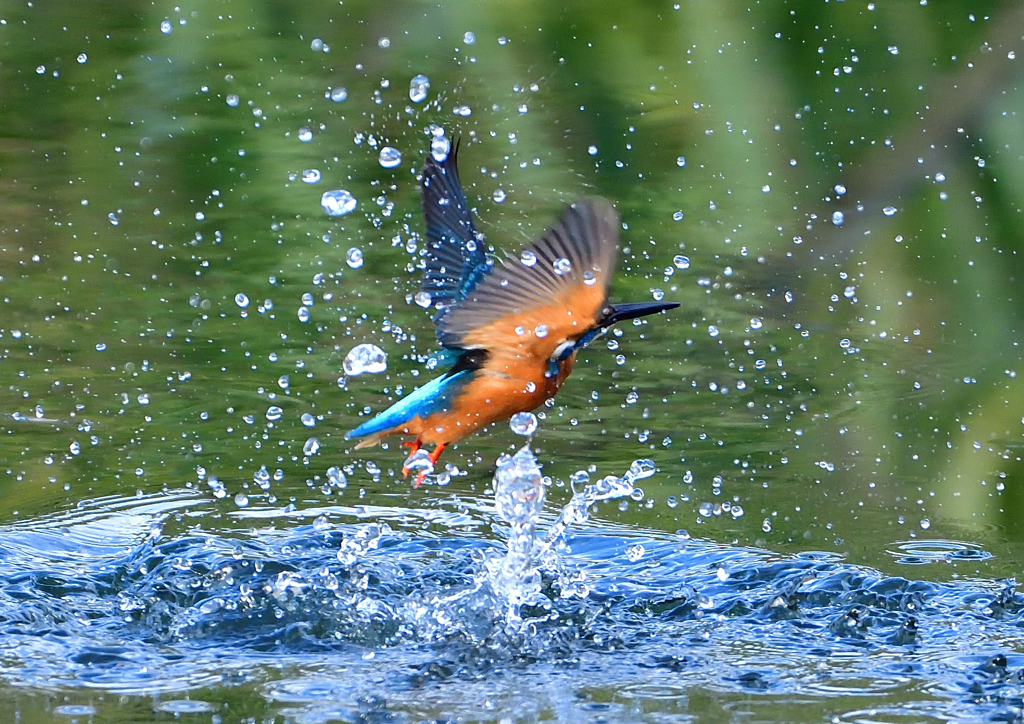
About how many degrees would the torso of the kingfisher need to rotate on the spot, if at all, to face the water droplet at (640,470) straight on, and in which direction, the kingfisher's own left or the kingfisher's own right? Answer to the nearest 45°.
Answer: approximately 45° to the kingfisher's own left

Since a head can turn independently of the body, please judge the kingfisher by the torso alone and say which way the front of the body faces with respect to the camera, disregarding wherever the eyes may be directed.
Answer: to the viewer's right
